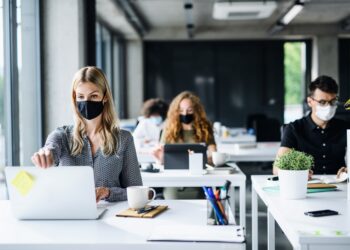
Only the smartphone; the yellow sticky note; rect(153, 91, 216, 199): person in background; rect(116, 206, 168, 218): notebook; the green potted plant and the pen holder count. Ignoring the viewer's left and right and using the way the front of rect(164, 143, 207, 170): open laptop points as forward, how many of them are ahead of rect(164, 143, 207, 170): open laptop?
1

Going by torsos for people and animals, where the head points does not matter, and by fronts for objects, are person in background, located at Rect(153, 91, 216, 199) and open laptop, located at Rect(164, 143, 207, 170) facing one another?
yes

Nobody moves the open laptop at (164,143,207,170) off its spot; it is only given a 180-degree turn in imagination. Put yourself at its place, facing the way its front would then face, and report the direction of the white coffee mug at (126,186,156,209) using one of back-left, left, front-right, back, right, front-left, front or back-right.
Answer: front

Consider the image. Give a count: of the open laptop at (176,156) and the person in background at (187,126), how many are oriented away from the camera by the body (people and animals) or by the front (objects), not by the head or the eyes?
1

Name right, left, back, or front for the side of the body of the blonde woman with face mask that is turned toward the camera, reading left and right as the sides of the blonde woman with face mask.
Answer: front

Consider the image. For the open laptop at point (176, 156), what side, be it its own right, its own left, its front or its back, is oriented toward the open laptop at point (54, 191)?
back

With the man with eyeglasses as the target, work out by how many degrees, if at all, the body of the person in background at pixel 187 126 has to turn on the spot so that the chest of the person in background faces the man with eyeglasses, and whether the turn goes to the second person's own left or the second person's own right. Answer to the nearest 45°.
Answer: approximately 45° to the second person's own left

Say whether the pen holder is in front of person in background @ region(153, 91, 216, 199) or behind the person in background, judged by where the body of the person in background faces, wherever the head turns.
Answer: in front

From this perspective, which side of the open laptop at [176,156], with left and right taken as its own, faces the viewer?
back

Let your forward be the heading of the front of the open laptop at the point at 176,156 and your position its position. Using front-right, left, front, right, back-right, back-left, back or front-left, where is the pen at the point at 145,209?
back

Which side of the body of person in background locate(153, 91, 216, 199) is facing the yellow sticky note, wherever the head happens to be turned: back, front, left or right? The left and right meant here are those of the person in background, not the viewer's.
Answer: front

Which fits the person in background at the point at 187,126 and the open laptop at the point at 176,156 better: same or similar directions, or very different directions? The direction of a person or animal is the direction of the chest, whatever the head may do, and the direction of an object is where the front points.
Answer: very different directions

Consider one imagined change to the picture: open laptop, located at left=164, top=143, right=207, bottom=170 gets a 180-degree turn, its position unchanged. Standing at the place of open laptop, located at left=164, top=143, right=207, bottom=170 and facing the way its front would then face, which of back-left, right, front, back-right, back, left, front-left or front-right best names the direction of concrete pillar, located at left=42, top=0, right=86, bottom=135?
back-right

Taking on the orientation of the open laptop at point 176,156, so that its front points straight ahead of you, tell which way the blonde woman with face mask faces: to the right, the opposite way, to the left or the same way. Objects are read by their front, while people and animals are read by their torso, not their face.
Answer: the opposite way

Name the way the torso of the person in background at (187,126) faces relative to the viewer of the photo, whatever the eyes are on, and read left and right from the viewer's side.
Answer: facing the viewer

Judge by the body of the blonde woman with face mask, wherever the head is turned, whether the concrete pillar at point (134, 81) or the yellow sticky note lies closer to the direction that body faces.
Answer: the yellow sticky note
